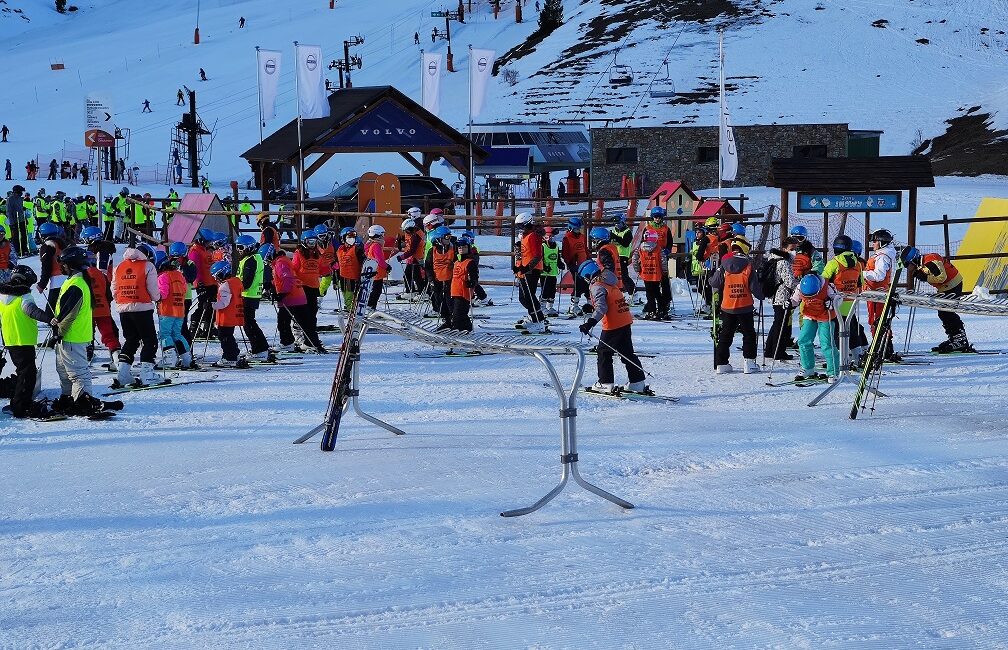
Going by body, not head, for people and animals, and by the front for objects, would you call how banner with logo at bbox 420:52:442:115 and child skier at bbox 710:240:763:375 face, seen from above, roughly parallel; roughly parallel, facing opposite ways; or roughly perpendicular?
roughly parallel, facing opposite ways

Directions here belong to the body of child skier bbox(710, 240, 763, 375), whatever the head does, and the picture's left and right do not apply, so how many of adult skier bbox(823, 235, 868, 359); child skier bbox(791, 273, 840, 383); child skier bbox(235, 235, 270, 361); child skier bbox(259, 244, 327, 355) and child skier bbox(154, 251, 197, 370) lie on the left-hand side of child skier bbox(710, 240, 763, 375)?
3

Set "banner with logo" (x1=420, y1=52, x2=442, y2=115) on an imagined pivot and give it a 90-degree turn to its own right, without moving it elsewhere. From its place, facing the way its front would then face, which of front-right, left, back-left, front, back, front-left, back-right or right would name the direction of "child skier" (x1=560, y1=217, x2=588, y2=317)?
left

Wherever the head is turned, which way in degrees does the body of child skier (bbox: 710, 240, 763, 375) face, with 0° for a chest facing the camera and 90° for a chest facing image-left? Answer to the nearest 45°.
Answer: approximately 180°

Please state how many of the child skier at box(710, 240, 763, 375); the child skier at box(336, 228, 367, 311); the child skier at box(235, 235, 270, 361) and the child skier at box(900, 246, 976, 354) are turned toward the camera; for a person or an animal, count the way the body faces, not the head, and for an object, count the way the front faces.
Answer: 1

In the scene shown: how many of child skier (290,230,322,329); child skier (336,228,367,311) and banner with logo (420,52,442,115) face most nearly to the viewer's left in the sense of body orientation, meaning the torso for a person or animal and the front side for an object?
0

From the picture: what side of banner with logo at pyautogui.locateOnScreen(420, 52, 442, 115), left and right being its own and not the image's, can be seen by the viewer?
front

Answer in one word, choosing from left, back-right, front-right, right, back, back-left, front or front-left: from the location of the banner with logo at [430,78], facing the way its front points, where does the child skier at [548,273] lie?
front

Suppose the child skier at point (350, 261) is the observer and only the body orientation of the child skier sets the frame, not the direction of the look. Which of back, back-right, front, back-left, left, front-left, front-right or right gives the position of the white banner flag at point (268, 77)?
back

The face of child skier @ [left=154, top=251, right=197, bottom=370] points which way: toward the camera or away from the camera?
away from the camera

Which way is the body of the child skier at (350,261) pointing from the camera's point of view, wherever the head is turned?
toward the camera
